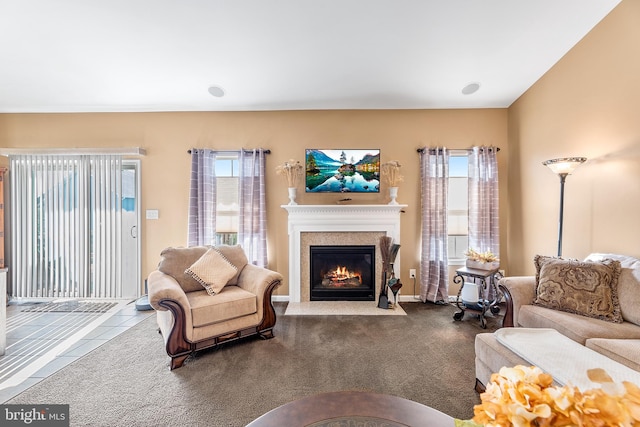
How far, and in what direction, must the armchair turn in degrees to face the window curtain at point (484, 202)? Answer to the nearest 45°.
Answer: approximately 45° to its left

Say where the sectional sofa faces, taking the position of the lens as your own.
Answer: facing the viewer and to the left of the viewer

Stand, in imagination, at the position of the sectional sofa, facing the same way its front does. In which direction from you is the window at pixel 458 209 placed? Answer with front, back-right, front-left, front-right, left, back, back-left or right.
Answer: right

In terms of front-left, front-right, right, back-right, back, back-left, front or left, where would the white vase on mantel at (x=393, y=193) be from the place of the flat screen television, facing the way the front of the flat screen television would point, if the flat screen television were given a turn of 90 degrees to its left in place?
front

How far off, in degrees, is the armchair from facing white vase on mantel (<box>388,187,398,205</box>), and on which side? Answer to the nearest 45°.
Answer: approximately 45° to its left

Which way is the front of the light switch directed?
toward the camera

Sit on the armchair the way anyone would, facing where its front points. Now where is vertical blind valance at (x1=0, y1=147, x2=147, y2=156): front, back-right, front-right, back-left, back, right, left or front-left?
back

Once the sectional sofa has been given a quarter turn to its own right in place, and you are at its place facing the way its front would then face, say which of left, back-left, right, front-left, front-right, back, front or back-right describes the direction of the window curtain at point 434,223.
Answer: front

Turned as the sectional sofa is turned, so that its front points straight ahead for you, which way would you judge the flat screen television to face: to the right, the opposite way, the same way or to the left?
to the left

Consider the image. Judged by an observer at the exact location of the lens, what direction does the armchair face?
facing the viewer and to the right of the viewer

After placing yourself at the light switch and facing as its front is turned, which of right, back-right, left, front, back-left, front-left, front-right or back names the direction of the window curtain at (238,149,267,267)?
front-left

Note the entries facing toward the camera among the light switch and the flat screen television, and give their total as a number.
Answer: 2

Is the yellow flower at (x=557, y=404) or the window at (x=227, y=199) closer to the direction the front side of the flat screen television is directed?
the yellow flower

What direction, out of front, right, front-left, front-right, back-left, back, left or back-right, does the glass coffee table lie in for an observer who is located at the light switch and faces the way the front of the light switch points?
front

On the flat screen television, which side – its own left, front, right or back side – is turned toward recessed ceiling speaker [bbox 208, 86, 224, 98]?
right

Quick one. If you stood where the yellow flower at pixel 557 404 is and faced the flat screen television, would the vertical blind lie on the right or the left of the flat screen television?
left

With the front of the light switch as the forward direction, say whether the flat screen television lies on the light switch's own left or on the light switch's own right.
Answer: on the light switch's own left

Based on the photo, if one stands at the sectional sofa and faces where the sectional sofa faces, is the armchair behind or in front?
in front

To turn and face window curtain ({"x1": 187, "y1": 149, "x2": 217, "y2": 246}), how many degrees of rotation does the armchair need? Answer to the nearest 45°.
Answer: approximately 135° to its left
